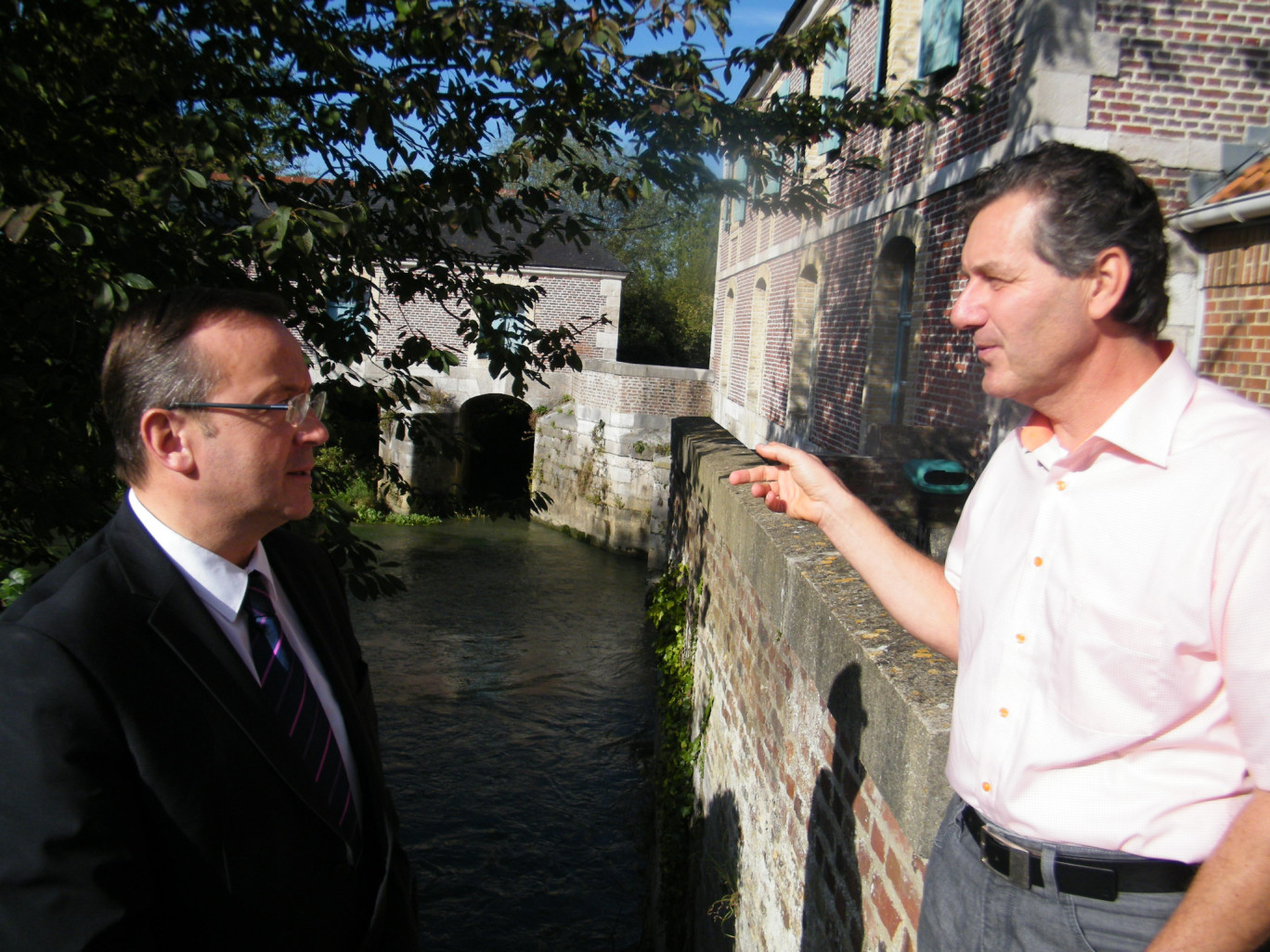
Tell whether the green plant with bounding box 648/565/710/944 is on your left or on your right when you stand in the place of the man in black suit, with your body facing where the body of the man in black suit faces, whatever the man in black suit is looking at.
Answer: on your left

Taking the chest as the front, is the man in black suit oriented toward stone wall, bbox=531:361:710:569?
no

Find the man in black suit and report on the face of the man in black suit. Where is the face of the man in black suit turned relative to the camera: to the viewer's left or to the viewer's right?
to the viewer's right

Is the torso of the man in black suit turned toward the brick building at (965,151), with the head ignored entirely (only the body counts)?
no

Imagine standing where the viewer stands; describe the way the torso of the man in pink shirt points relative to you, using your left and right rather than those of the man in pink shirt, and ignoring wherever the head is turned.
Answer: facing the viewer and to the left of the viewer

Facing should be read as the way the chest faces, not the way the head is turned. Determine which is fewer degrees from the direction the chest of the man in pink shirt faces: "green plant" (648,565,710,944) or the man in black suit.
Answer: the man in black suit

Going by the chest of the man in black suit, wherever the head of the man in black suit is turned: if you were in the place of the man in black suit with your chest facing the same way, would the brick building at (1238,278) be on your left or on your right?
on your left

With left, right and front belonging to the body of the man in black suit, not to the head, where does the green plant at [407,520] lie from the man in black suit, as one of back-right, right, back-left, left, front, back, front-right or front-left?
back-left

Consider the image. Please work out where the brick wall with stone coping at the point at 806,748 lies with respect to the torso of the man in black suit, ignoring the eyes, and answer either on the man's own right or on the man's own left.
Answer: on the man's own left

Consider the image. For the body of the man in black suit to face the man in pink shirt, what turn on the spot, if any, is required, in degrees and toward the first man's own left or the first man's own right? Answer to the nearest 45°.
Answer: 0° — they already face them

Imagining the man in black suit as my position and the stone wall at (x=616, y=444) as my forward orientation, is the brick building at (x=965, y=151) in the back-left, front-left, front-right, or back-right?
front-right

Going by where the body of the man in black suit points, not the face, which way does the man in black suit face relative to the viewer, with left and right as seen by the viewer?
facing the viewer and to the right of the viewer

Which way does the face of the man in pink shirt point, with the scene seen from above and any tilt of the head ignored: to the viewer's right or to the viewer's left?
to the viewer's left

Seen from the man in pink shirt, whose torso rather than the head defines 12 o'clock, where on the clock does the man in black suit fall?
The man in black suit is roughly at 1 o'clock from the man in pink shirt.

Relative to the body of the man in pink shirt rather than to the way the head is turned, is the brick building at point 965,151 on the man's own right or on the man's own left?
on the man's own right

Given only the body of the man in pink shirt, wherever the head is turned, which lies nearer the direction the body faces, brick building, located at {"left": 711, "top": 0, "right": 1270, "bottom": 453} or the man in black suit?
the man in black suit

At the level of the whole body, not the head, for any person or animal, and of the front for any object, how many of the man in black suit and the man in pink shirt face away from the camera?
0

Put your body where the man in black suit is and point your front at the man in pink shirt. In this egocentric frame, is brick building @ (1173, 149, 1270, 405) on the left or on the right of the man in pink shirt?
left
